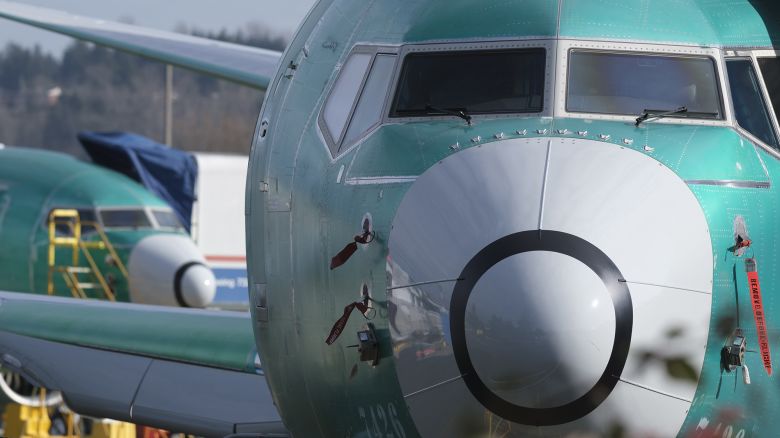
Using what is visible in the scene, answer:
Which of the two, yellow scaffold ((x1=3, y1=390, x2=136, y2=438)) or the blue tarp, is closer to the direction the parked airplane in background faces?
the yellow scaffold

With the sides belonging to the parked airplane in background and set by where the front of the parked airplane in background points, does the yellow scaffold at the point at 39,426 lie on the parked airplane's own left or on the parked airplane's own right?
on the parked airplane's own right

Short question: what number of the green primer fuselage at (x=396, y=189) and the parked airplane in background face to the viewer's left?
0

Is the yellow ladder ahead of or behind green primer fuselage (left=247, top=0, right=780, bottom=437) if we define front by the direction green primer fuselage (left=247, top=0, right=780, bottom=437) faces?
behind

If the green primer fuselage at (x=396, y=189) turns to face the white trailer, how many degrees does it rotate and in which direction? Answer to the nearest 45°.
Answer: approximately 180°

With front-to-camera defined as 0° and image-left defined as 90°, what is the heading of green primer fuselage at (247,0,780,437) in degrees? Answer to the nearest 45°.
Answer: approximately 0°

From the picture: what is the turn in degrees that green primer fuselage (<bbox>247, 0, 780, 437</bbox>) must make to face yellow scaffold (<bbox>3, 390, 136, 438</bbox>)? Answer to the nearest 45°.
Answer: approximately 135° to its right

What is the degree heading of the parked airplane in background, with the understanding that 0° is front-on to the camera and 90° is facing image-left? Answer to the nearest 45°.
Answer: approximately 315°
